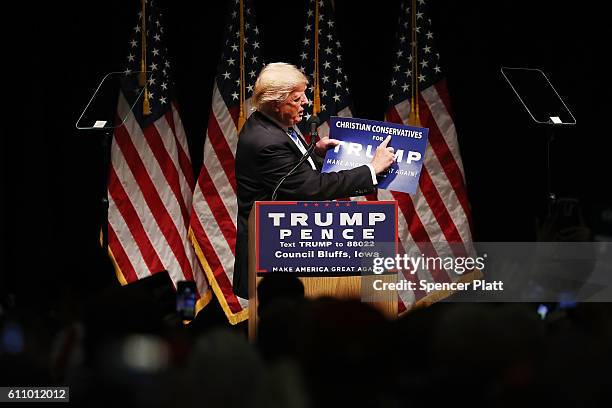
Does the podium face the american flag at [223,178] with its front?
no

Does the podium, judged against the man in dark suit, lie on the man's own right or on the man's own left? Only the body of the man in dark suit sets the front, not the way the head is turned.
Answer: on the man's own right

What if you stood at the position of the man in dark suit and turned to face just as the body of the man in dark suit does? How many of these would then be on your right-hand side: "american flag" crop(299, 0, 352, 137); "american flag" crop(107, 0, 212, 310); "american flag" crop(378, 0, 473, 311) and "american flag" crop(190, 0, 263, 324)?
0

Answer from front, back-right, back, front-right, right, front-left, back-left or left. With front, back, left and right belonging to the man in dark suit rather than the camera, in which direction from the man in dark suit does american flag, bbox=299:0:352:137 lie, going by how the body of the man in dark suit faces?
left

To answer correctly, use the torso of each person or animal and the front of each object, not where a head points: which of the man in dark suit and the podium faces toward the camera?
the podium

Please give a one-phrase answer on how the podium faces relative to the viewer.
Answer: facing the viewer

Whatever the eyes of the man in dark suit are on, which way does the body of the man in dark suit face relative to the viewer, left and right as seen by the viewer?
facing to the right of the viewer

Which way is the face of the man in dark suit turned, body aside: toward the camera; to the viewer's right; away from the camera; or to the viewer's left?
to the viewer's right

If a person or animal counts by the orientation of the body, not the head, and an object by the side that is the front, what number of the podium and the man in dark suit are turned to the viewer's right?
1

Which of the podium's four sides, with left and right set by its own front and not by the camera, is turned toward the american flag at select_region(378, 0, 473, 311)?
back

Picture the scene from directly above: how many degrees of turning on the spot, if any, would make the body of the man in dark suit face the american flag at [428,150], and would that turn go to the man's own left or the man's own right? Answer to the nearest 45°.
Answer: approximately 45° to the man's own left

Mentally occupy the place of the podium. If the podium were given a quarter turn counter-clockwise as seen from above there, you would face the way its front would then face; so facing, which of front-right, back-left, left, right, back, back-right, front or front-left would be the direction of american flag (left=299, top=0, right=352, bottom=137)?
left

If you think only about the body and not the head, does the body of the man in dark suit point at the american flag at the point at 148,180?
no

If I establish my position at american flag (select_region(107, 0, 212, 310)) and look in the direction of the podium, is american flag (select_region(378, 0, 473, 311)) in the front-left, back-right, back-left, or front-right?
front-left
